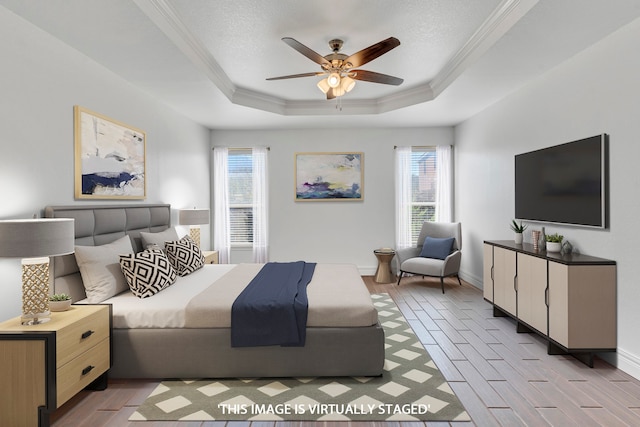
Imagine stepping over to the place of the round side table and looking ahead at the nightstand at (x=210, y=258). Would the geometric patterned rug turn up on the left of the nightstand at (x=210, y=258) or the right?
left

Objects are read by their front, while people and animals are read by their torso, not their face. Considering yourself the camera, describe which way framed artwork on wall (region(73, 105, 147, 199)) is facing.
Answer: facing the viewer and to the right of the viewer

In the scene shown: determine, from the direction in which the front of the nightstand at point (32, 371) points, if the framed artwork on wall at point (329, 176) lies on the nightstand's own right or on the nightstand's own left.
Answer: on the nightstand's own left

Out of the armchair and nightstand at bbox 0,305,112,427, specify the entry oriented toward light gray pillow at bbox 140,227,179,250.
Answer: the armchair

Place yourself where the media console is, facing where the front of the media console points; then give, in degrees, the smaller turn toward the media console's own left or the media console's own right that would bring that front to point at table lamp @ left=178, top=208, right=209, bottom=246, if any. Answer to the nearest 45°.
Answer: approximately 45° to the media console's own right

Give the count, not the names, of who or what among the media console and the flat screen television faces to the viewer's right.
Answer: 0

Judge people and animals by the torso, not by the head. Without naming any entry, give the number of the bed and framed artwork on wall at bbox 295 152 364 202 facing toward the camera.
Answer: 1

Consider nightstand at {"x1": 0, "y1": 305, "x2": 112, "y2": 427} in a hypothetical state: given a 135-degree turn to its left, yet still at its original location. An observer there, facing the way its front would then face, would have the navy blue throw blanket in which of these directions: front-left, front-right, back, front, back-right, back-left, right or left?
right

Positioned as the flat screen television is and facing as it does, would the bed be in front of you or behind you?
in front

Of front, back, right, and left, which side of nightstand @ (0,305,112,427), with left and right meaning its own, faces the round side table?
left

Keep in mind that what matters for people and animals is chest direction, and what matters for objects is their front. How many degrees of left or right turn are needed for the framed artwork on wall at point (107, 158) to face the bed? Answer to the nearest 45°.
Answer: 0° — it already faces it

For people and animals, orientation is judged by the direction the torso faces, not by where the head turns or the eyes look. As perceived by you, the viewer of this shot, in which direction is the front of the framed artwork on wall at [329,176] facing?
facing the viewer

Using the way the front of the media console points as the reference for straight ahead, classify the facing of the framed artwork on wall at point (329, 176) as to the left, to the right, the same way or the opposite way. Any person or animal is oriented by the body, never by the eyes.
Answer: to the left

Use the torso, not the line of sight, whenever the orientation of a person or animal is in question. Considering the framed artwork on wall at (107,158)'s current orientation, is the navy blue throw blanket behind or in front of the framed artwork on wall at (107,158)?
in front

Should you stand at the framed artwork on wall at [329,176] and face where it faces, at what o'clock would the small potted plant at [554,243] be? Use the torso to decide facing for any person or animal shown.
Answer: The small potted plant is roughly at 11 o'clock from the framed artwork on wall.

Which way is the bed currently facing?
to the viewer's right

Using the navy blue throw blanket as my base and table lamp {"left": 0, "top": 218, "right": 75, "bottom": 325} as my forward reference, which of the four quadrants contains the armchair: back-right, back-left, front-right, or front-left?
back-right
